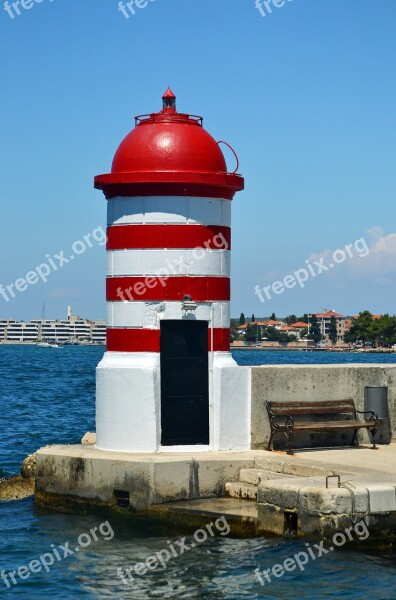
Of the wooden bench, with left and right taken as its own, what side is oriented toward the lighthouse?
right

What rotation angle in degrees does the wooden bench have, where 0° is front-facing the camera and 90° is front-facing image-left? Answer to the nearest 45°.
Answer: approximately 315°

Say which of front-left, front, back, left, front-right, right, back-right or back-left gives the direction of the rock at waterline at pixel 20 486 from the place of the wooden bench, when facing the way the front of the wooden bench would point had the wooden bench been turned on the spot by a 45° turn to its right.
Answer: right

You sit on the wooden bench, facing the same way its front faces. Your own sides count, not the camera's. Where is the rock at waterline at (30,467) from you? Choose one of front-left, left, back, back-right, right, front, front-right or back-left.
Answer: back-right
